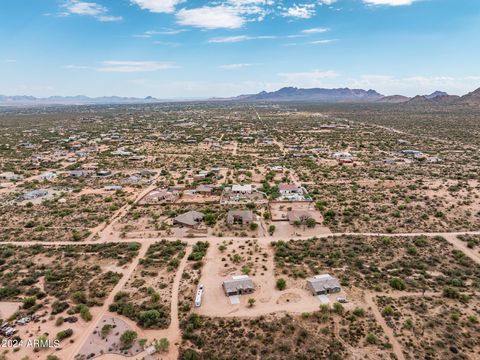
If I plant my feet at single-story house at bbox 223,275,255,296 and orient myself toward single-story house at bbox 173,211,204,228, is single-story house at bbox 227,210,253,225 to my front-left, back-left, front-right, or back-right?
front-right

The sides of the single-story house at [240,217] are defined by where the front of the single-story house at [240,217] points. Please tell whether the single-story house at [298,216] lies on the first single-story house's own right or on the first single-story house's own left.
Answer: on the first single-story house's own left

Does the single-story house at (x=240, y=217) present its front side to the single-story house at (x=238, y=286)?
yes

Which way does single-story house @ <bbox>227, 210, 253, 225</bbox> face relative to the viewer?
toward the camera

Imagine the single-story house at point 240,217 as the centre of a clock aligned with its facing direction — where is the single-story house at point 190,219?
the single-story house at point 190,219 is roughly at 3 o'clock from the single-story house at point 240,217.

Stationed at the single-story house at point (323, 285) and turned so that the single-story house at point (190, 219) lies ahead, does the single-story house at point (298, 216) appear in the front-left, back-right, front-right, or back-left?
front-right

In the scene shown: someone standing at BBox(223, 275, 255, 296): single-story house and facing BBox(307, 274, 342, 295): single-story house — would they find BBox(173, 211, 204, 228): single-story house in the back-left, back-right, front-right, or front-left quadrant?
back-left
